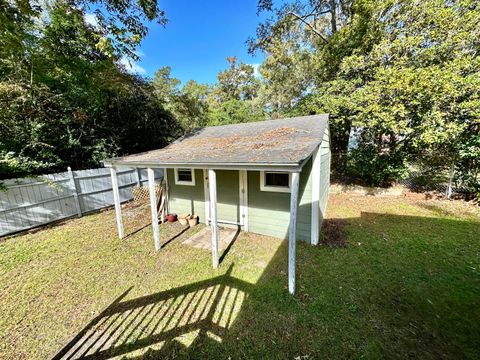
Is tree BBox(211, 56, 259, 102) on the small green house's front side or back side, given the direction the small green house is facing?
on the back side

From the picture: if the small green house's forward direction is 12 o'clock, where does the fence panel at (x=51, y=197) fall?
The fence panel is roughly at 2 o'clock from the small green house.

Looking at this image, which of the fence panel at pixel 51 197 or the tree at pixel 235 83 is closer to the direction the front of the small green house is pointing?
the fence panel

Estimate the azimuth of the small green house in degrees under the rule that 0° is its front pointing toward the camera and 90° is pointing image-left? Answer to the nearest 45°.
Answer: approximately 45°

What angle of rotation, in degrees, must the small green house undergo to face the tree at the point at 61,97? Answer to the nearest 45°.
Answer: approximately 90° to its right
